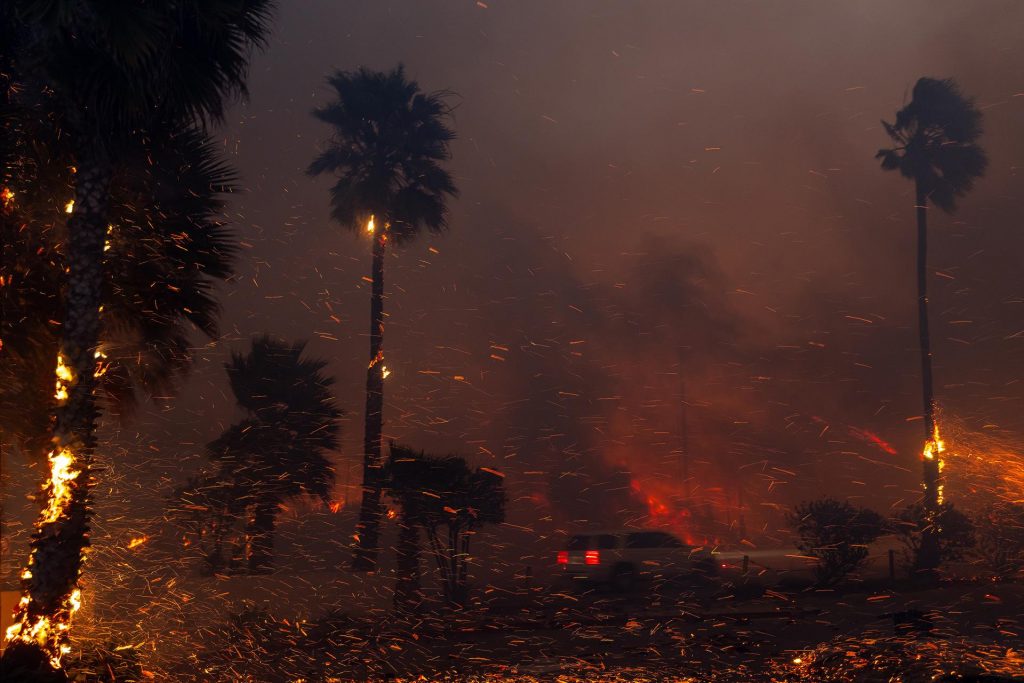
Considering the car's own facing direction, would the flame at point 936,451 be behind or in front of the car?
in front

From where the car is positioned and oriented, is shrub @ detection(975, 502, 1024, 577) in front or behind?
in front

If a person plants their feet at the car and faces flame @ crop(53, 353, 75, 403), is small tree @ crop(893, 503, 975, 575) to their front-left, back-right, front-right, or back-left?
back-left

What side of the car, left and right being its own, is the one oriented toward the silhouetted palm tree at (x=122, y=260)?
back

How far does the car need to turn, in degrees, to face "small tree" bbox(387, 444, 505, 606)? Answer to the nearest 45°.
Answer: approximately 135° to its left

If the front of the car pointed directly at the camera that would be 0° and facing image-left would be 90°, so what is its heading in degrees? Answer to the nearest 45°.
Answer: approximately 225°

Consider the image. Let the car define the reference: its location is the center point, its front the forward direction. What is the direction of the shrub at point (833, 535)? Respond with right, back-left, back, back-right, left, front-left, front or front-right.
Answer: front

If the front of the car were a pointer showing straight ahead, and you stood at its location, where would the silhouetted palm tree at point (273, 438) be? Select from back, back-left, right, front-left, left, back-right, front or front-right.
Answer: back-left

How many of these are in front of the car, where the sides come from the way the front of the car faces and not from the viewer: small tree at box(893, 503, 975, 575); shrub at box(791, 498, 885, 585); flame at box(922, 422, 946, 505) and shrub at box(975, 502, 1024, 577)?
4

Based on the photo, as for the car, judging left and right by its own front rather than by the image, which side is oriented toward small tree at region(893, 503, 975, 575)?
front

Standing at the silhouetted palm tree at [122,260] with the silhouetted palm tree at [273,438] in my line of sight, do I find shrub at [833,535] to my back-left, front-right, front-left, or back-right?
front-right

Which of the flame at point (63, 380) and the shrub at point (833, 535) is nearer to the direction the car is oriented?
the shrub

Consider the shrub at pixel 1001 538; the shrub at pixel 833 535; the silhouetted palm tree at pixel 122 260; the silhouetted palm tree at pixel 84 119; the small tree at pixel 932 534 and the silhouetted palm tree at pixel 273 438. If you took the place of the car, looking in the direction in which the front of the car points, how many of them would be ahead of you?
3
